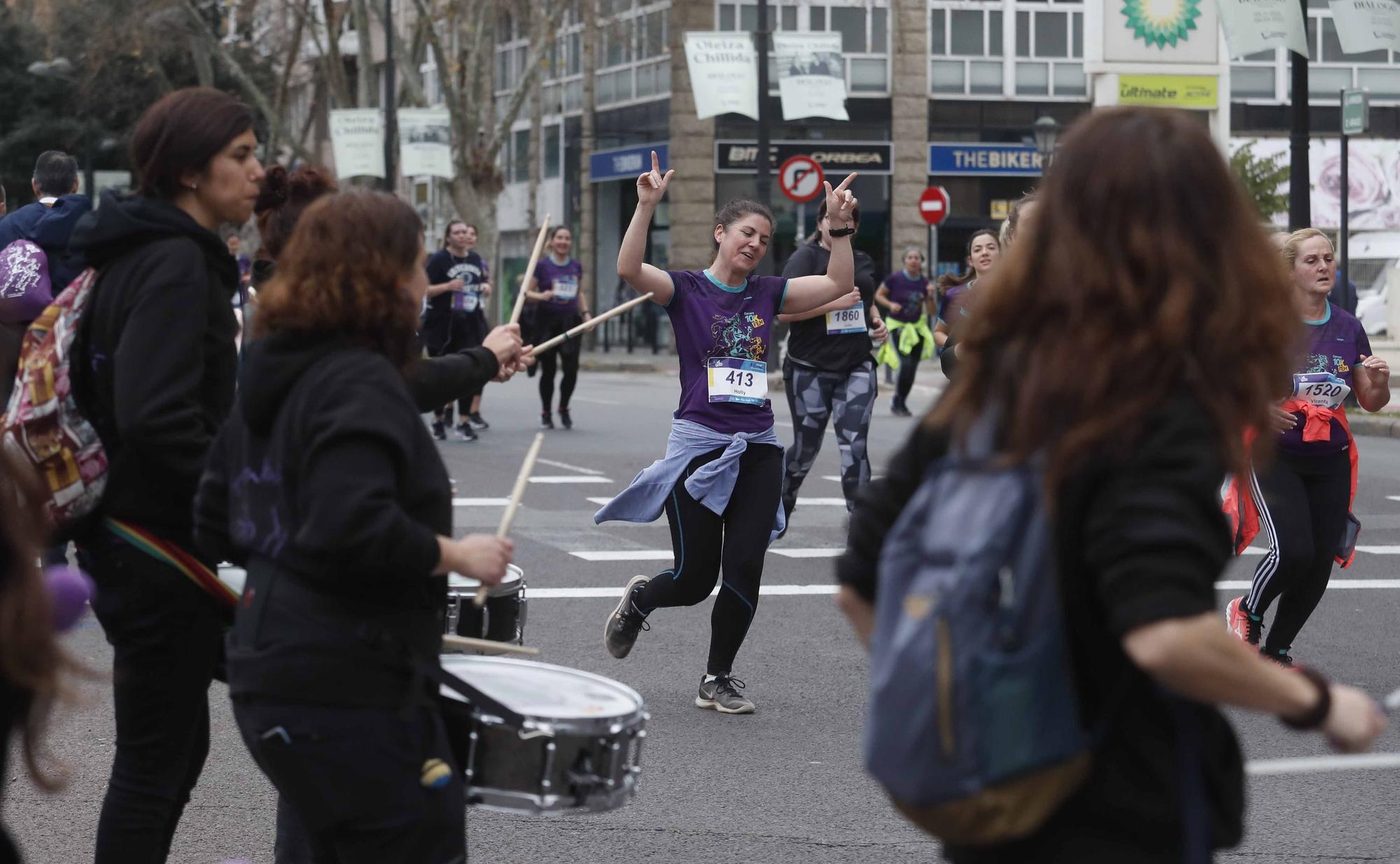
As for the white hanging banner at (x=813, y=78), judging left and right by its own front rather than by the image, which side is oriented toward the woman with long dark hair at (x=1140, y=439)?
front

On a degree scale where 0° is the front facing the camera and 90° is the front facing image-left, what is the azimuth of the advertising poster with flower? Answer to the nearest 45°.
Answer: approximately 0°

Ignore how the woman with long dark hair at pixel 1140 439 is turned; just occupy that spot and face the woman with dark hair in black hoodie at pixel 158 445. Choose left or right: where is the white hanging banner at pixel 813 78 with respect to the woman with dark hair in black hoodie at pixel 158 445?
right

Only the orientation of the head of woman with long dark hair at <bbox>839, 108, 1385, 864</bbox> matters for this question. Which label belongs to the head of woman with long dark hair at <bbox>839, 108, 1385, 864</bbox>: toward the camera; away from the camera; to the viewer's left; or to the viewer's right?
away from the camera

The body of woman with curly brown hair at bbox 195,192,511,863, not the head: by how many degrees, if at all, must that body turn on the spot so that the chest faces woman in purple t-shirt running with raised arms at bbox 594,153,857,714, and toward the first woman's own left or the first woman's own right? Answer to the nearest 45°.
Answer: approximately 45° to the first woman's own left

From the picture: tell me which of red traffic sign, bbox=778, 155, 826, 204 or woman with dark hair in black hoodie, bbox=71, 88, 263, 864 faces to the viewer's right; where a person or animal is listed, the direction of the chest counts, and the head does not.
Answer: the woman with dark hair in black hoodie

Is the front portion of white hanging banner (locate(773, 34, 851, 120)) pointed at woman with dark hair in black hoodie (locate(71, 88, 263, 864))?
yes

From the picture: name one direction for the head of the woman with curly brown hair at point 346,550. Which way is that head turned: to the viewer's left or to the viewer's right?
to the viewer's right

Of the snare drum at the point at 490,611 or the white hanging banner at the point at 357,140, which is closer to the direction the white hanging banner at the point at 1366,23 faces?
the snare drum

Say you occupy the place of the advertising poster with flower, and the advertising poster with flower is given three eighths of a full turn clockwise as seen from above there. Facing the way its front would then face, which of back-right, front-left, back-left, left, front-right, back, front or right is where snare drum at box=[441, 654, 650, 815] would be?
back-left

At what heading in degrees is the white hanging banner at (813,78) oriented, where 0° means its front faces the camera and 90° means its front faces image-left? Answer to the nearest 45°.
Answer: approximately 0°

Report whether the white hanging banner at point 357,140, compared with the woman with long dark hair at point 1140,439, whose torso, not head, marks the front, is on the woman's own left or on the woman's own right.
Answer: on the woman's own left

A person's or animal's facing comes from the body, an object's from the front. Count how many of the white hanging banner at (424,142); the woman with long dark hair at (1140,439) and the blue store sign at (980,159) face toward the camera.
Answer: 2
